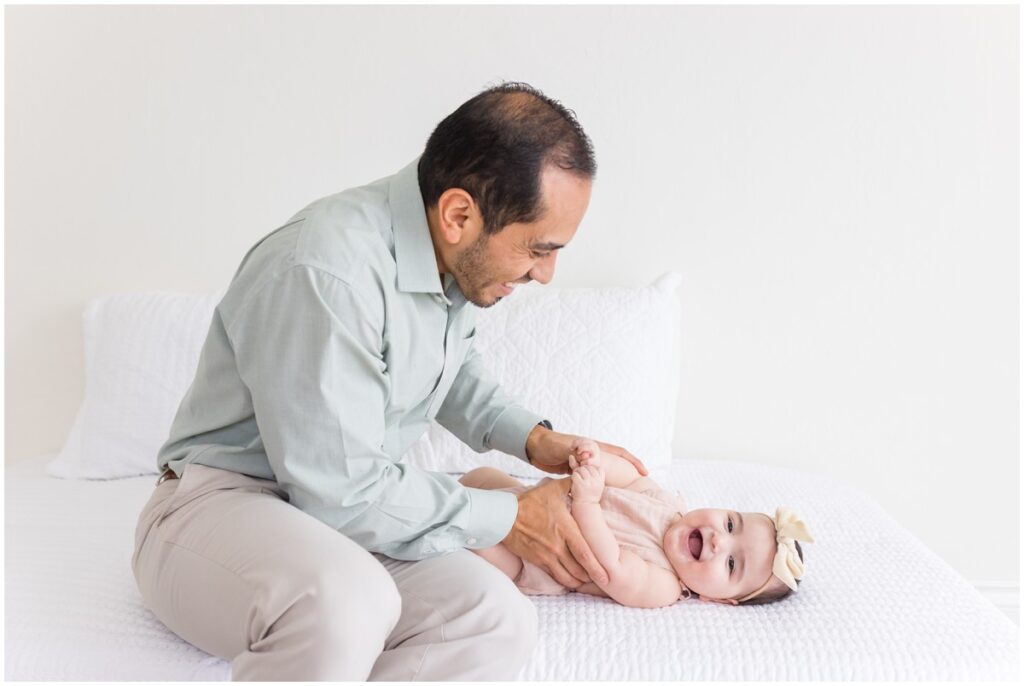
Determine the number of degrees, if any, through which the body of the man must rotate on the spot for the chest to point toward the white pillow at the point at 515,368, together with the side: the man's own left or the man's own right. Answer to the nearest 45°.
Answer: approximately 90° to the man's own left

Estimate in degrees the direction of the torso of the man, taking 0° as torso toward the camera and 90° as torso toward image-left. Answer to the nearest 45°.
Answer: approximately 315°

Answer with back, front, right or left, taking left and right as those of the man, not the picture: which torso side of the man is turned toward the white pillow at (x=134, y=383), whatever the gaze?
back

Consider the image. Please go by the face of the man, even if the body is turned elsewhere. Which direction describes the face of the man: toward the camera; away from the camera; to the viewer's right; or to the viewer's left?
to the viewer's right
